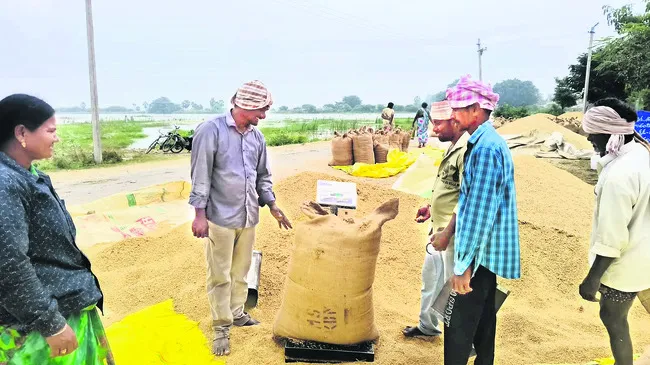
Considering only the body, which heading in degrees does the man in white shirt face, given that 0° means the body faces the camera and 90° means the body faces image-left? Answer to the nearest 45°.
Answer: approximately 90°

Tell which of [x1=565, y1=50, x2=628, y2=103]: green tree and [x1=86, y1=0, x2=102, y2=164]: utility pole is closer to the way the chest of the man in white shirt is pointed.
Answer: the utility pole

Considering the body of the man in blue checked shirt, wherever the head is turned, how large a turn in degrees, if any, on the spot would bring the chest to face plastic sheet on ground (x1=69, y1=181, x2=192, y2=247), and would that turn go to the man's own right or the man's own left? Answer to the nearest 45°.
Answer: approximately 45° to the man's own right

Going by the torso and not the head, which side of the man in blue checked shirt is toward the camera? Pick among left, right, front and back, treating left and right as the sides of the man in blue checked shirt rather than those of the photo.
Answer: left

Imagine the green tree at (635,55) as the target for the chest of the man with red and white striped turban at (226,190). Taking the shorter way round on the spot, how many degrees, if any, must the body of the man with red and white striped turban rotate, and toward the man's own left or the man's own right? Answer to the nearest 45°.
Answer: approximately 90° to the man's own left

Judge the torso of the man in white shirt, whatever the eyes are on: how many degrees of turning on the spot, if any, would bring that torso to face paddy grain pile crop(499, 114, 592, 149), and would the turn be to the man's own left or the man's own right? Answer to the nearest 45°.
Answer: approximately 90° to the man's own right

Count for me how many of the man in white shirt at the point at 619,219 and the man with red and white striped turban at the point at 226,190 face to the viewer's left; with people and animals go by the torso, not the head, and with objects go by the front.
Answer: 1
